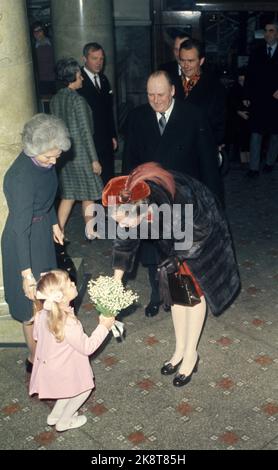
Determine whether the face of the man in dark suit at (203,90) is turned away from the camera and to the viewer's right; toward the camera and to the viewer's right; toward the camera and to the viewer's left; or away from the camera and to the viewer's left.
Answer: toward the camera and to the viewer's left

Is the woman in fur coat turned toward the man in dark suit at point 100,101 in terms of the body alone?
no

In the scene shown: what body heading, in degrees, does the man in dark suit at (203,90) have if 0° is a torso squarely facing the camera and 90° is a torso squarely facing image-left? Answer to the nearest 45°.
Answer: approximately 45°

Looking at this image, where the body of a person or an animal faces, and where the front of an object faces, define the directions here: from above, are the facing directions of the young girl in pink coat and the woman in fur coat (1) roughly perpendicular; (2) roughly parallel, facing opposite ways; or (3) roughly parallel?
roughly parallel, facing opposite ways

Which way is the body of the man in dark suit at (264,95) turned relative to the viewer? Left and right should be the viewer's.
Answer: facing the viewer

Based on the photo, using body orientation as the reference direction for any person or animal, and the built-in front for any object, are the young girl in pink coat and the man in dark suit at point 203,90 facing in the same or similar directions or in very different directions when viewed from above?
very different directions

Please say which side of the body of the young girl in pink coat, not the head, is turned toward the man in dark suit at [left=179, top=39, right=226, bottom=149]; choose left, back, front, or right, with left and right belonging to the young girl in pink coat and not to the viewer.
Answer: front

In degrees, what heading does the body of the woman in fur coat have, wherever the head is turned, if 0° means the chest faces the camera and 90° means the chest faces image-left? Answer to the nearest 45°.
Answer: approximately 45°

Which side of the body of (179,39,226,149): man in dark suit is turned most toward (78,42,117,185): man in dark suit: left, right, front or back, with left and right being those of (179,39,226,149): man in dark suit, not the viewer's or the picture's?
right

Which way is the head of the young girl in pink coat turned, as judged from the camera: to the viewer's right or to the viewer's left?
to the viewer's right

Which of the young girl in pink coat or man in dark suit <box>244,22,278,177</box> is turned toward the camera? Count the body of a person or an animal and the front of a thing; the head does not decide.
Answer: the man in dark suit

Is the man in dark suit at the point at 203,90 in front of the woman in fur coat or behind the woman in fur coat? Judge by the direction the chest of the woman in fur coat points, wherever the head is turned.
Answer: behind

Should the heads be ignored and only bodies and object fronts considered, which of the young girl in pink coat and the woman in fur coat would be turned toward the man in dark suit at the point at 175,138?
the young girl in pink coat

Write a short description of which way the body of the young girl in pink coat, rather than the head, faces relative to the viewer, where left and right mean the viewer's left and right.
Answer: facing away from the viewer and to the right of the viewer

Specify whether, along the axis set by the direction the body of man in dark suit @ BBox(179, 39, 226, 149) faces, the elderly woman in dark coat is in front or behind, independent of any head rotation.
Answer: in front

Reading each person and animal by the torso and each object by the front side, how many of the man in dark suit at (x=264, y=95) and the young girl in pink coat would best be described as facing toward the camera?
1

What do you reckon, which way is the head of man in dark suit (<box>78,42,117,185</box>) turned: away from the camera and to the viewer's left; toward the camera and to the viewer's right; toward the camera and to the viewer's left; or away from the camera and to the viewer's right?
toward the camera and to the viewer's right
